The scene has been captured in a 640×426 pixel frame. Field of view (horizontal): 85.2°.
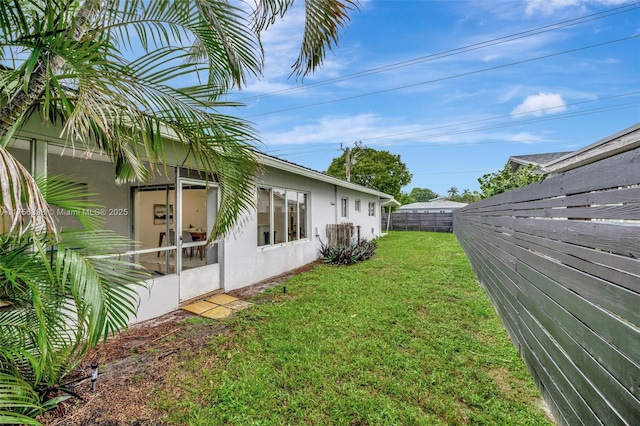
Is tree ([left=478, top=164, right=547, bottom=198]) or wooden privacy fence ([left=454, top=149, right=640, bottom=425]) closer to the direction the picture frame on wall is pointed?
the wooden privacy fence

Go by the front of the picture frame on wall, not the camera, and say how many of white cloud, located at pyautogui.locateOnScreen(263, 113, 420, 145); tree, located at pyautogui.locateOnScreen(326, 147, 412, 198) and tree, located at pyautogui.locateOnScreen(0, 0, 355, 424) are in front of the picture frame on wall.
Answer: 1

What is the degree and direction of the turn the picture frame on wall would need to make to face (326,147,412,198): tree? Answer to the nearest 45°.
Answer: approximately 135° to its left

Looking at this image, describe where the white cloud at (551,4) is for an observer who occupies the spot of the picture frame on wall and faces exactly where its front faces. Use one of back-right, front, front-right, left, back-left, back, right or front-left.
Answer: left

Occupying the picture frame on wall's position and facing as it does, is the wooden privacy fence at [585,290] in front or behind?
in front

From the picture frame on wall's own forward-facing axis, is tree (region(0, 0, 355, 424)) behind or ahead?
ahead

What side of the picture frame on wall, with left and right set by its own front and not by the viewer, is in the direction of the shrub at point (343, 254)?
left
